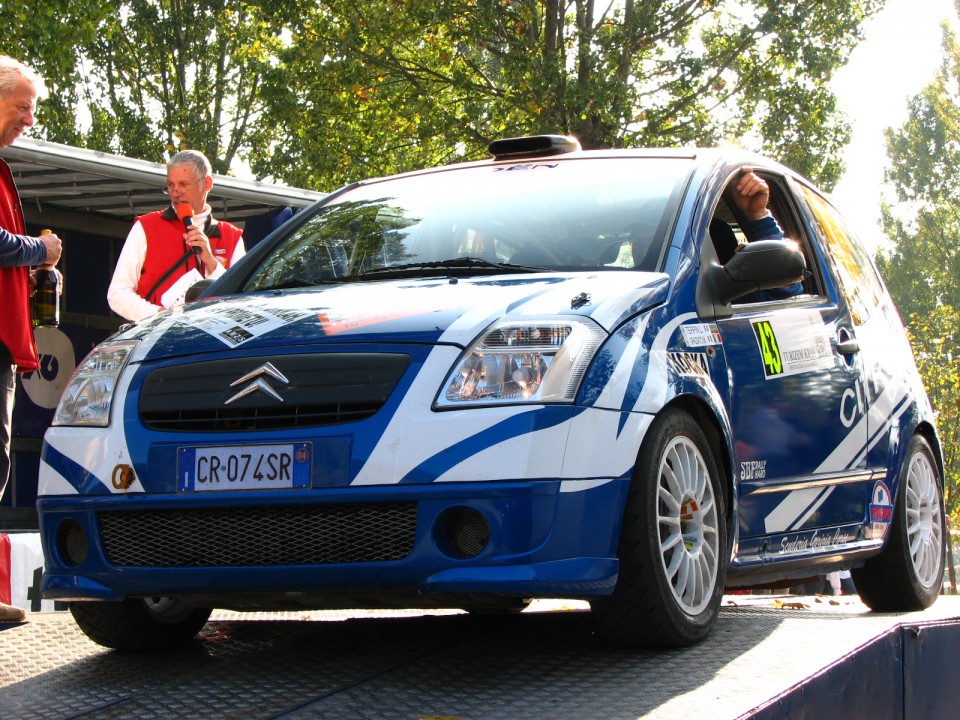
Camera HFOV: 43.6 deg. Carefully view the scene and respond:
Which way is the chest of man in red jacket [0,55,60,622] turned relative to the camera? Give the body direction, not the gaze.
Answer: to the viewer's right

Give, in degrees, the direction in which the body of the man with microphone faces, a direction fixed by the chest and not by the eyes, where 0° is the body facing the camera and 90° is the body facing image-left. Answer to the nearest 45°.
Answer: approximately 0°

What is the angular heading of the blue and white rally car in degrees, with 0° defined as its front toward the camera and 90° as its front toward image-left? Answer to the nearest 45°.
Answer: approximately 45°

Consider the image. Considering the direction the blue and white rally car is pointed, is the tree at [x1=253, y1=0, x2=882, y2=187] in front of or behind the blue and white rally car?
behind

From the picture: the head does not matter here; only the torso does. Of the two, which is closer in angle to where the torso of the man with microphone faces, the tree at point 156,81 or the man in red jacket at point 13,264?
the man in red jacket

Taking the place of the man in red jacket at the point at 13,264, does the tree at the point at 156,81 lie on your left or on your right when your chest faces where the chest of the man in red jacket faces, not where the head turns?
on your left

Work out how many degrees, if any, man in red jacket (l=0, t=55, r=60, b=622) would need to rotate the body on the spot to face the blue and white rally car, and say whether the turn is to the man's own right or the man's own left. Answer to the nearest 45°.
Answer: approximately 45° to the man's own right

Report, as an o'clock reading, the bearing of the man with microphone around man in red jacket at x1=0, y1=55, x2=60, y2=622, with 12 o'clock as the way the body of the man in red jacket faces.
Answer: The man with microphone is roughly at 10 o'clock from the man in red jacket.

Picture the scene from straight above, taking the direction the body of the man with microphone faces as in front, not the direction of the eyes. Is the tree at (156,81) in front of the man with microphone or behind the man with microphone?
behind

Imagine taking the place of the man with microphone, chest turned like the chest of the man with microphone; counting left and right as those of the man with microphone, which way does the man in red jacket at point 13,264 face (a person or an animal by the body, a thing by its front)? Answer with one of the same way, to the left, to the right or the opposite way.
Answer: to the left

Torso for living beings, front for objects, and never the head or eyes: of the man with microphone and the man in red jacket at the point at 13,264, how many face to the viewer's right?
1
